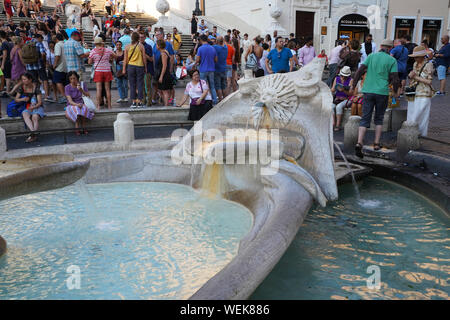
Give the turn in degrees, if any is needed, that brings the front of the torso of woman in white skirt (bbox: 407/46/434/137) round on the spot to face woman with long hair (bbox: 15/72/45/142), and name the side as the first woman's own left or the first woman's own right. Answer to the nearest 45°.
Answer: approximately 45° to the first woman's own right

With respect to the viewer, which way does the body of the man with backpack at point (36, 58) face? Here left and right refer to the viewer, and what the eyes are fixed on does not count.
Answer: facing away from the viewer and to the right of the viewer

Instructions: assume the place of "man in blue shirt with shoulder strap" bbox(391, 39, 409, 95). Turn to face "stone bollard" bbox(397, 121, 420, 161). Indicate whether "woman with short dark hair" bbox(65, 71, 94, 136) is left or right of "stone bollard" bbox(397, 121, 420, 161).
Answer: right

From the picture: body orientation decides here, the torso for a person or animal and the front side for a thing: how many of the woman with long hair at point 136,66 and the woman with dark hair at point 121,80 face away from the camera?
1

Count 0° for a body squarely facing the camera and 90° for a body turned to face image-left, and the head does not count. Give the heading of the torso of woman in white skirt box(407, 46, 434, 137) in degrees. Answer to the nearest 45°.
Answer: approximately 45°

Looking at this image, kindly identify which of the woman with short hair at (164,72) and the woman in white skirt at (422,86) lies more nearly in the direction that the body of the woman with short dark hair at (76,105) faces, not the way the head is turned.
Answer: the woman in white skirt
